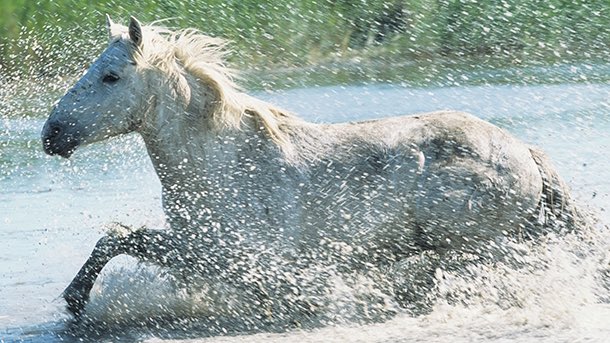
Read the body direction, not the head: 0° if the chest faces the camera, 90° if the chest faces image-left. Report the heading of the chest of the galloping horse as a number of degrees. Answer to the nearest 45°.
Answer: approximately 90°
